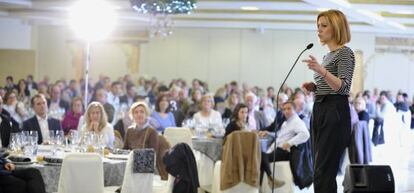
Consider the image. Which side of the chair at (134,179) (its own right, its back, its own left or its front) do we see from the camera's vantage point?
back

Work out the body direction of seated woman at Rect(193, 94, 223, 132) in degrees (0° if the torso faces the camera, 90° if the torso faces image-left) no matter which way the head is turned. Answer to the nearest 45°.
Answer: approximately 0°

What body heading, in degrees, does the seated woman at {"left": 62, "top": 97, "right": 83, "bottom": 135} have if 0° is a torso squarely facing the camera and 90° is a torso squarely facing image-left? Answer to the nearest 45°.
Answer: approximately 315°

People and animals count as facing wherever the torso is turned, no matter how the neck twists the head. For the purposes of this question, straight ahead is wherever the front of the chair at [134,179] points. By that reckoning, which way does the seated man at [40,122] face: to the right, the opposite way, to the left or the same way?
the opposite way

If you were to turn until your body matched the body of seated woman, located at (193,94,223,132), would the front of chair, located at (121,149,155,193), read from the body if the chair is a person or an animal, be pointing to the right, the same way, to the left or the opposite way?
the opposite way

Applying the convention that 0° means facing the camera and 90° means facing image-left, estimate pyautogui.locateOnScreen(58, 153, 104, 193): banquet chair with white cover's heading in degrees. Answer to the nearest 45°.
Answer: approximately 180°

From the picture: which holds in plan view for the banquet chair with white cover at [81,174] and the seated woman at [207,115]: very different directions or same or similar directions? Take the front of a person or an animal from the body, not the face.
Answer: very different directions

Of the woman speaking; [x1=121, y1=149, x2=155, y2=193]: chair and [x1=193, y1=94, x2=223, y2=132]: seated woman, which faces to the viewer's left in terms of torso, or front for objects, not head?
the woman speaking

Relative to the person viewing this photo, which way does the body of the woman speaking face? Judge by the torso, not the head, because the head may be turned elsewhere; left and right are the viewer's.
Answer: facing to the left of the viewer

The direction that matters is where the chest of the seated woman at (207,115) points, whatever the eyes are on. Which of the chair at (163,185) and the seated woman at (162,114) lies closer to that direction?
the chair

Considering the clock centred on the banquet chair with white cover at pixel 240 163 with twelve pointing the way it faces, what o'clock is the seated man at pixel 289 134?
The seated man is roughly at 1 o'clock from the banquet chair with white cover.

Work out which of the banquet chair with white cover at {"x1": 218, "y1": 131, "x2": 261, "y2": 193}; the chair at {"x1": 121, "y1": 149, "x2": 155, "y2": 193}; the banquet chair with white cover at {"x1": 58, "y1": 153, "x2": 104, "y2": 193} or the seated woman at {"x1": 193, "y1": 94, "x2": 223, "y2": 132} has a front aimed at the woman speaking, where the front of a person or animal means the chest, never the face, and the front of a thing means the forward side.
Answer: the seated woman

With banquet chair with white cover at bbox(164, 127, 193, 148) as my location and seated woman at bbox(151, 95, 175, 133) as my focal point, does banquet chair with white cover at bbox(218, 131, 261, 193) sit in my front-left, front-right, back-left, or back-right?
back-right

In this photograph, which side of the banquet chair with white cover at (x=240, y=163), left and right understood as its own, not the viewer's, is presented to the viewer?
back

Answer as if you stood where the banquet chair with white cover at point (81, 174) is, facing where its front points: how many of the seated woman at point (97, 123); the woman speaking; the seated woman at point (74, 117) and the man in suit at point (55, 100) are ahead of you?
3
